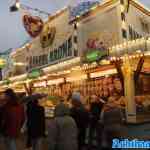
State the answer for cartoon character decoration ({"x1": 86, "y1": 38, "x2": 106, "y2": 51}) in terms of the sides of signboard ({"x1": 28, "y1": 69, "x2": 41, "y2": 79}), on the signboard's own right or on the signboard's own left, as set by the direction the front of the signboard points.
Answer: on the signboard's own left

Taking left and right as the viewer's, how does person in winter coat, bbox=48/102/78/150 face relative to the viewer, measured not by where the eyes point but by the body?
facing away from the viewer

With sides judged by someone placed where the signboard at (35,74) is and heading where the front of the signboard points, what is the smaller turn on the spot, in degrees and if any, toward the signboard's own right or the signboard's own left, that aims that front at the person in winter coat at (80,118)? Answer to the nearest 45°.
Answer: approximately 45° to the signboard's own left
